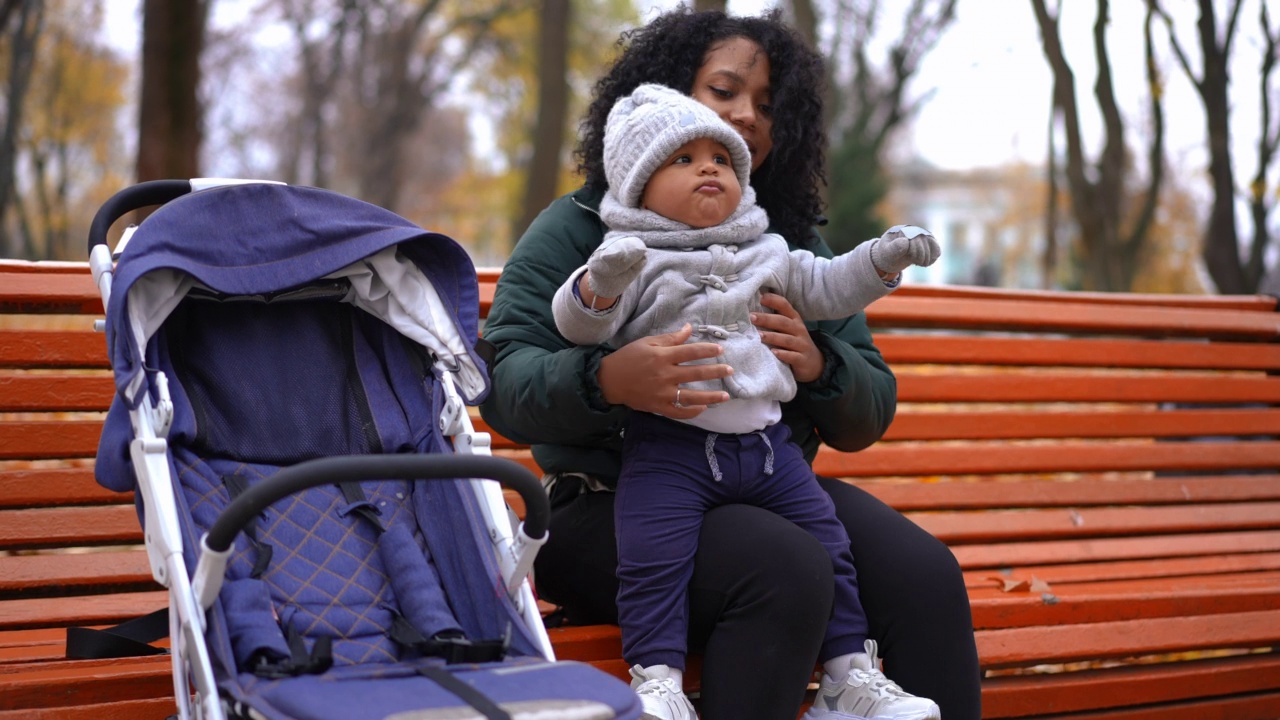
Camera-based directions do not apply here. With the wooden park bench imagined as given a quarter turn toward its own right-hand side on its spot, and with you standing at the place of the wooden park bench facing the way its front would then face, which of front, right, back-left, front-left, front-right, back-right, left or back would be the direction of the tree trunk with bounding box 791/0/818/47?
right

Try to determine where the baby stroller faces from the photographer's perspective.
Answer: facing the viewer and to the right of the viewer

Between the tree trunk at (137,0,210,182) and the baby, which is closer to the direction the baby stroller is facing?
the baby

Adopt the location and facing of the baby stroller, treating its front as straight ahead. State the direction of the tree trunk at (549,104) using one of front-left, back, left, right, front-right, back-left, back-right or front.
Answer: back-left

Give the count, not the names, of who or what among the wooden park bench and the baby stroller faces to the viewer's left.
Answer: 0

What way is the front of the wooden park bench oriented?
toward the camera

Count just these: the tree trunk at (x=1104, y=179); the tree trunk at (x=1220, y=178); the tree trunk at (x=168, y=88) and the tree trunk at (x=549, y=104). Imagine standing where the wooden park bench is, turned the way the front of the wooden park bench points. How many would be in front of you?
0

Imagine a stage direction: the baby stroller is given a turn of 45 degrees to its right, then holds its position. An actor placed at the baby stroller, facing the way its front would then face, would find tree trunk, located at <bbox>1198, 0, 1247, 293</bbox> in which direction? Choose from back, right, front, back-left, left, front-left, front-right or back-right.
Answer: back-left

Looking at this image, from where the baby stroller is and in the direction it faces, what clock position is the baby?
The baby is roughly at 10 o'clock from the baby stroller.

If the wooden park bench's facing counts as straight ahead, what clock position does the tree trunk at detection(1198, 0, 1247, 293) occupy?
The tree trunk is roughly at 7 o'clock from the wooden park bench.

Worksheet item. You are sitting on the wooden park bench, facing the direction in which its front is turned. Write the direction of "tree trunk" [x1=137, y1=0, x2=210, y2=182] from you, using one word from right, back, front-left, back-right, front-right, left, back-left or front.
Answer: back-right
